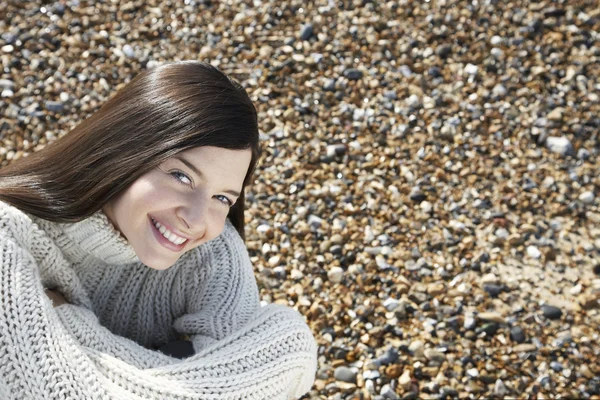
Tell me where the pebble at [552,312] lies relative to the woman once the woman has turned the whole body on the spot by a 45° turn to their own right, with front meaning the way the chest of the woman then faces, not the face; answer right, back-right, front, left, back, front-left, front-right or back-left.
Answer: left

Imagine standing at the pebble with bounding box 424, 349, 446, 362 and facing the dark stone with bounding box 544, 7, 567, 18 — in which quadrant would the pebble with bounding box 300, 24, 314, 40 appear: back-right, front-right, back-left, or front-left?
front-left

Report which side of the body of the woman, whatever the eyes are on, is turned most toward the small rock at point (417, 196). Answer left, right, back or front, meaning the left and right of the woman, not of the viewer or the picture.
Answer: left

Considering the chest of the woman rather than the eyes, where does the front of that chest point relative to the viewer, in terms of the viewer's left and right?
facing the viewer and to the right of the viewer

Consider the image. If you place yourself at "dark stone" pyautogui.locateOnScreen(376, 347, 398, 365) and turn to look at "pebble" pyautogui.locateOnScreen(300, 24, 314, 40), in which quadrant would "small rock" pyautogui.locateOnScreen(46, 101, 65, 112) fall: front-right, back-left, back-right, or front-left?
front-left

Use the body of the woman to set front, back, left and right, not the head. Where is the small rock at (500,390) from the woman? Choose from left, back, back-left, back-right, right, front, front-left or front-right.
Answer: front-left

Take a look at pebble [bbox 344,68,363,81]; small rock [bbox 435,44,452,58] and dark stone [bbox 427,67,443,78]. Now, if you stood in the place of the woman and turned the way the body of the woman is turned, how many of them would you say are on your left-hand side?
3

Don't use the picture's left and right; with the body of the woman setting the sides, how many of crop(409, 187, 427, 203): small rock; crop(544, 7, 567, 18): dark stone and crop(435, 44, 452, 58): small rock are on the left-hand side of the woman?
3

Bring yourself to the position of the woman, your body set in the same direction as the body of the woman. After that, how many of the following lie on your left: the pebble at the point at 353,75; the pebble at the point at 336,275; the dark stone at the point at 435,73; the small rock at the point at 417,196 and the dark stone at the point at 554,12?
5

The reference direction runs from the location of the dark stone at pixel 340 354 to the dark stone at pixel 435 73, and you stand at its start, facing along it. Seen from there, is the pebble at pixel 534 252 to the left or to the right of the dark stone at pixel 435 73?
right

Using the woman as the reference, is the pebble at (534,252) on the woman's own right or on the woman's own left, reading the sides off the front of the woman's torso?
on the woman's own left

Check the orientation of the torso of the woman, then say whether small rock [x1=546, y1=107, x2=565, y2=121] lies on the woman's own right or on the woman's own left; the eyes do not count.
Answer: on the woman's own left

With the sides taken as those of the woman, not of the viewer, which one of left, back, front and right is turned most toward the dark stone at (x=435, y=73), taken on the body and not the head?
left
